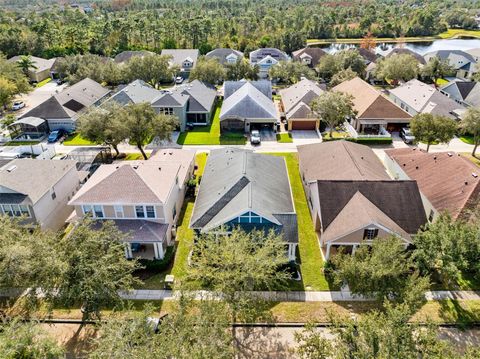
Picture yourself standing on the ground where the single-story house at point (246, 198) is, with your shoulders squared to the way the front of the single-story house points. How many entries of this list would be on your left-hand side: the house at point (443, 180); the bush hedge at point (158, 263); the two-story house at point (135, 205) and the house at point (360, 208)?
2

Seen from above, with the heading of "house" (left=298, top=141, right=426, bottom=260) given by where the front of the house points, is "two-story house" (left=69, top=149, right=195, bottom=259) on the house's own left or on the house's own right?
on the house's own right

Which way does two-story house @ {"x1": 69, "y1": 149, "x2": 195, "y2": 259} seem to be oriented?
toward the camera

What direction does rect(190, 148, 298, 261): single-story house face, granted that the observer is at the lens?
facing the viewer

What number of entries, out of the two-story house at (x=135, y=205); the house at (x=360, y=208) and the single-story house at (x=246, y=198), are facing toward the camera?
3

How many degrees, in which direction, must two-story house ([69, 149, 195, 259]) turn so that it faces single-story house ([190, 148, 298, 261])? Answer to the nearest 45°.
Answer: approximately 90° to its left
